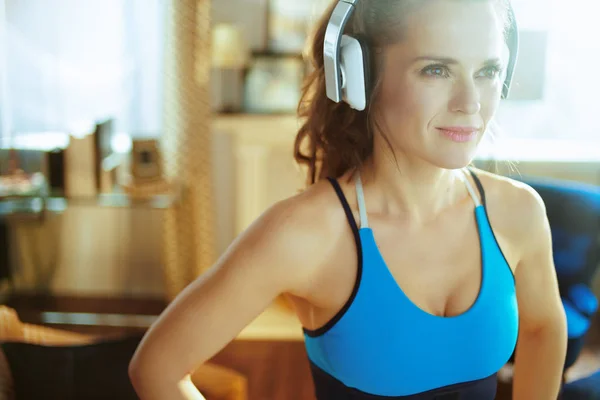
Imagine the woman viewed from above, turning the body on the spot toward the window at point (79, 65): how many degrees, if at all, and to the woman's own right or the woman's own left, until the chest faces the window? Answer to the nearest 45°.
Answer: approximately 180°

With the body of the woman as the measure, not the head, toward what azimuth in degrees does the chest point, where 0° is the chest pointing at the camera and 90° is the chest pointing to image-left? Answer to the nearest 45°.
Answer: approximately 315°

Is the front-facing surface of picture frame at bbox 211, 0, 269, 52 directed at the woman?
yes

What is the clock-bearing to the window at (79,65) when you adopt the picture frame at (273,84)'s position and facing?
The window is roughly at 3 o'clock from the picture frame.

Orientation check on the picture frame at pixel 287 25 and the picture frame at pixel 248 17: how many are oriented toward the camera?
2

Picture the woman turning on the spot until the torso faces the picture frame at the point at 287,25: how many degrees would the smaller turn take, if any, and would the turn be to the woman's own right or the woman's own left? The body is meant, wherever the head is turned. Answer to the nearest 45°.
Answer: approximately 135° to the woman's own left

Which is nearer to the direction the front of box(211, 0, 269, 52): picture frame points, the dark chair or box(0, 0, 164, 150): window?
the dark chair

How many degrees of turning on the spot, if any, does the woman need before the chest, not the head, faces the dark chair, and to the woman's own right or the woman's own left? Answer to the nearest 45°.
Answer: approximately 90° to the woman's own left

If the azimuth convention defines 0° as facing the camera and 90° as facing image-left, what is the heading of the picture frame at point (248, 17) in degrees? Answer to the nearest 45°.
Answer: approximately 0°
